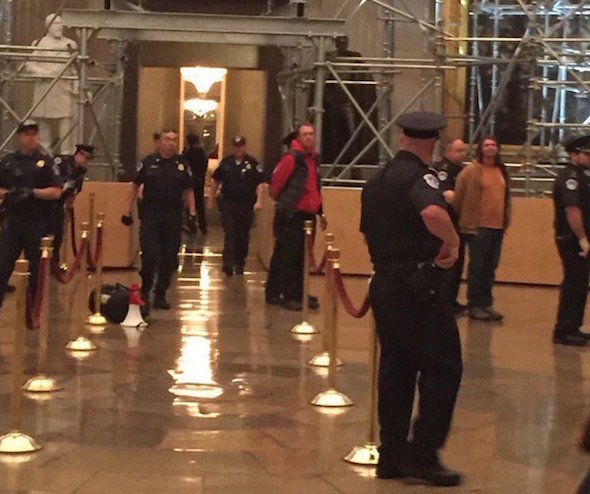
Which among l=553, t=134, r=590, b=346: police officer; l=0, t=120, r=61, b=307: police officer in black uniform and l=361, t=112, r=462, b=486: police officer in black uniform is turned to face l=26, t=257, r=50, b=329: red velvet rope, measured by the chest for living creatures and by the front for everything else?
l=0, t=120, r=61, b=307: police officer in black uniform

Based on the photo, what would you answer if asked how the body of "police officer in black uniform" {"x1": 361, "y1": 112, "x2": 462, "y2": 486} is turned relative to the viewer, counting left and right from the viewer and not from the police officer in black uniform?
facing away from the viewer and to the right of the viewer

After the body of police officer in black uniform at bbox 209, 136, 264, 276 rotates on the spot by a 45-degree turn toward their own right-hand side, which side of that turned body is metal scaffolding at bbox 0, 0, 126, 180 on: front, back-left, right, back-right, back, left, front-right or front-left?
right

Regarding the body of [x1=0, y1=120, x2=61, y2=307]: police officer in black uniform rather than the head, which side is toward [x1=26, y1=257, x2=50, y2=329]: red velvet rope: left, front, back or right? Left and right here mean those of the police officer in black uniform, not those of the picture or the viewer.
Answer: front

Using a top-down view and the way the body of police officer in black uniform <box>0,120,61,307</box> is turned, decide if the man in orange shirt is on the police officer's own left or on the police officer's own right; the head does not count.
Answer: on the police officer's own left

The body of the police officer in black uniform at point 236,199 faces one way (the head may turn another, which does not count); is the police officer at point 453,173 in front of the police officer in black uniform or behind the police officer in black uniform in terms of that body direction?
in front

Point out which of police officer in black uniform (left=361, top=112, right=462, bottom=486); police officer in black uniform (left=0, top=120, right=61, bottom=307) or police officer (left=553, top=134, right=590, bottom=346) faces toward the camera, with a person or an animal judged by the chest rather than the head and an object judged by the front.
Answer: police officer in black uniform (left=0, top=120, right=61, bottom=307)

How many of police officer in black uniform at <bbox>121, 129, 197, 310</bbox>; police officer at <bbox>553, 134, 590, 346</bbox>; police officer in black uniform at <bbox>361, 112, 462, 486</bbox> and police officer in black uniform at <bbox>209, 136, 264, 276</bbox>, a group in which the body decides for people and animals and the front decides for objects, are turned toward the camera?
2

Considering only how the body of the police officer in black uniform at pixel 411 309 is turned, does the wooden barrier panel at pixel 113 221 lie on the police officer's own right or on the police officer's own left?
on the police officer's own left
